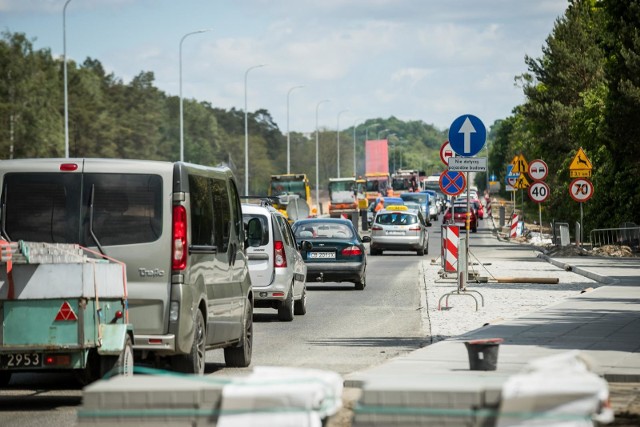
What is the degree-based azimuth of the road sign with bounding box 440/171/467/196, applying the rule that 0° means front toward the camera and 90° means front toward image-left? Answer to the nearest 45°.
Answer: approximately 0°

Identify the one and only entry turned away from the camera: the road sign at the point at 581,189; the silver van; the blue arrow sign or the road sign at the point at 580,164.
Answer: the silver van

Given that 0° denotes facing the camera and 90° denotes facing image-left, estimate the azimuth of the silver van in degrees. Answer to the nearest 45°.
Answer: approximately 180°

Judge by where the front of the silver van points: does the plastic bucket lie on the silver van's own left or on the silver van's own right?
on the silver van's own right

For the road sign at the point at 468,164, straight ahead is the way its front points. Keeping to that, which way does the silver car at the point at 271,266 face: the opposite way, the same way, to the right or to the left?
the opposite way

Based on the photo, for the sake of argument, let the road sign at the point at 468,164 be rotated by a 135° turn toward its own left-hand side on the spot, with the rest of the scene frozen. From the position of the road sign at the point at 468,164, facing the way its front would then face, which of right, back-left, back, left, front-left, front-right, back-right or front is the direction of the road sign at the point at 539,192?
front-left

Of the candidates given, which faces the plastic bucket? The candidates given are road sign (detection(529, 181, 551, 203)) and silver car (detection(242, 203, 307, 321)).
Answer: the road sign
